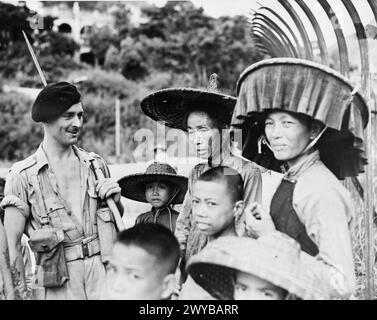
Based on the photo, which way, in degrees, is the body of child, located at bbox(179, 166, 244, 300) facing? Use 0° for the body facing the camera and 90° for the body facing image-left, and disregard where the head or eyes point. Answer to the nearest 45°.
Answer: approximately 45°

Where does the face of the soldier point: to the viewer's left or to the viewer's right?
to the viewer's right

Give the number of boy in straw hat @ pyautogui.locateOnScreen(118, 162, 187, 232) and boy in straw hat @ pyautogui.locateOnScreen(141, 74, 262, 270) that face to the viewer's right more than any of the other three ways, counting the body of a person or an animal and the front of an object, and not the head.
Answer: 0

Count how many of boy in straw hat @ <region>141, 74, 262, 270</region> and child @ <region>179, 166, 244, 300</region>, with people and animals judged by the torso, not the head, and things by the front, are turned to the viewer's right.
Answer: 0

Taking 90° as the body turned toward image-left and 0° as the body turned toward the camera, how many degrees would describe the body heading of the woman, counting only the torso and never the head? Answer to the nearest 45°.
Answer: approximately 45°

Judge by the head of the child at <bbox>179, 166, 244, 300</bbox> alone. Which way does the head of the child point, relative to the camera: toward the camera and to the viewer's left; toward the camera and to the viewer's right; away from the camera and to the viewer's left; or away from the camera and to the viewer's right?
toward the camera and to the viewer's left

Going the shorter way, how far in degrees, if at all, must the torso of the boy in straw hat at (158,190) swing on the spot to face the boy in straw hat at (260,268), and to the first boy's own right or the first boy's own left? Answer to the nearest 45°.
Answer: approximately 45° to the first boy's own left
